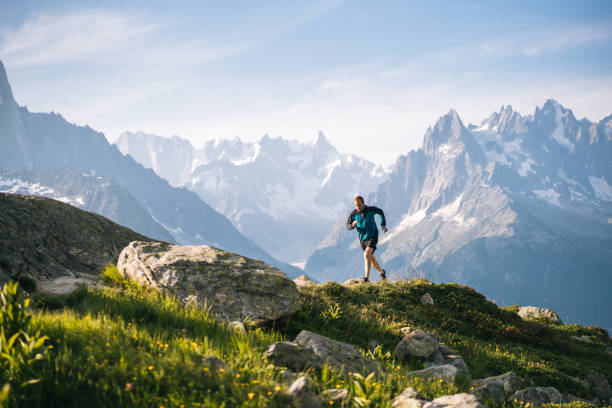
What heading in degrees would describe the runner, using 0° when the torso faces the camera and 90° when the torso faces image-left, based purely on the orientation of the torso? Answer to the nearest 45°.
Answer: approximately 45°

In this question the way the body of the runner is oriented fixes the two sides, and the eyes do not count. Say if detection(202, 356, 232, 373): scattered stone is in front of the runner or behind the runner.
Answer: in front

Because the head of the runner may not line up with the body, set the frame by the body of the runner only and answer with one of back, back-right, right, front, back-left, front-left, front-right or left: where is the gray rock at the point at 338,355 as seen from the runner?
front-left

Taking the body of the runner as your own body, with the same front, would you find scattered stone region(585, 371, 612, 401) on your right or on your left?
on your left

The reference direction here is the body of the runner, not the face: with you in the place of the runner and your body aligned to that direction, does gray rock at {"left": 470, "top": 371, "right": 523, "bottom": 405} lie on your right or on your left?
on your left

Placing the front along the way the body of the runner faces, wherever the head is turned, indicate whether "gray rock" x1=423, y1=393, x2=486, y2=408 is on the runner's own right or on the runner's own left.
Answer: on the runner's own left

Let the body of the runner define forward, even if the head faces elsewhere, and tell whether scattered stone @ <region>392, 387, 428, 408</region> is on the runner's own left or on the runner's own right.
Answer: on the runner's own left

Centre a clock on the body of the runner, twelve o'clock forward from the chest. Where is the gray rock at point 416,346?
The gray rock is roughly at 10 o'clock from the runner.
